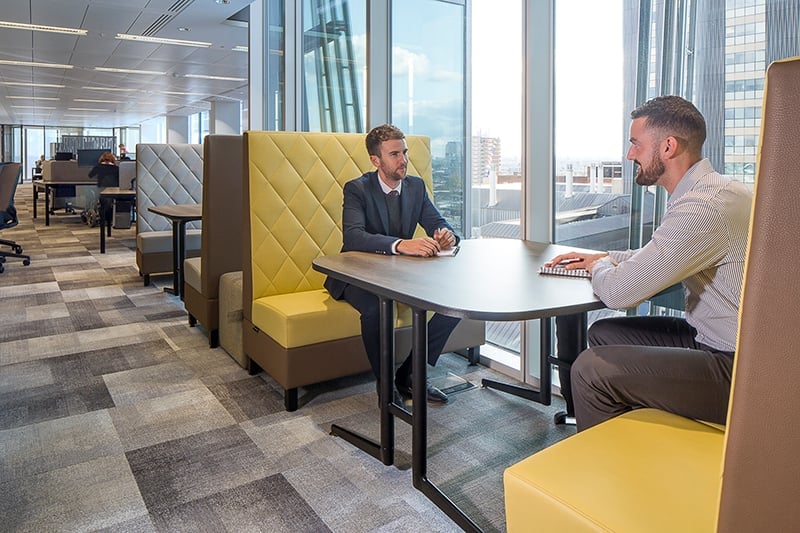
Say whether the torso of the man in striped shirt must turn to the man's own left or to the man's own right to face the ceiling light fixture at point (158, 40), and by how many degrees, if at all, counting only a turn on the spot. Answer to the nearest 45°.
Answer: approximately 45° to the man's own right

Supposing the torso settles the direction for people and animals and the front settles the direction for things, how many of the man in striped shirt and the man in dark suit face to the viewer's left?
1

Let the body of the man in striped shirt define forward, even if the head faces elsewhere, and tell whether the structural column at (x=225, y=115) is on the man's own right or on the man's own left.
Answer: on the man's own right

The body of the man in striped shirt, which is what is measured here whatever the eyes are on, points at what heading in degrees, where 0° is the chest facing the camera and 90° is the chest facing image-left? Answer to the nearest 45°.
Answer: approximately 90°

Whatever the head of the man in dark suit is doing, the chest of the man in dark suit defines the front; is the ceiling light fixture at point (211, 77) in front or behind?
behind

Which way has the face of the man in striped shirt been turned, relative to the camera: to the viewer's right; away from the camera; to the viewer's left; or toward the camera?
to the viewer's left

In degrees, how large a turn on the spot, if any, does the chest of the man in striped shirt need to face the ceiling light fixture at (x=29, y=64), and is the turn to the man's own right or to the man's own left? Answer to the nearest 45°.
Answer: approximately 45° to the man's own right

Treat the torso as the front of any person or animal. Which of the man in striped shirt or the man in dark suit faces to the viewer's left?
the man in striped shirt

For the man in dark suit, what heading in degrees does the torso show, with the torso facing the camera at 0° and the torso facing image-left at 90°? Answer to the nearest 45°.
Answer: approximately 315°

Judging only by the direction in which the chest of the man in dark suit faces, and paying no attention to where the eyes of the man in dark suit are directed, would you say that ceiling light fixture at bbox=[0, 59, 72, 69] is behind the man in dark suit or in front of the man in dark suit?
behind

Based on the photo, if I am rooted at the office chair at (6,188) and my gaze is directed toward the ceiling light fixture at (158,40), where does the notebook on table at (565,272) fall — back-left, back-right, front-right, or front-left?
back-right
